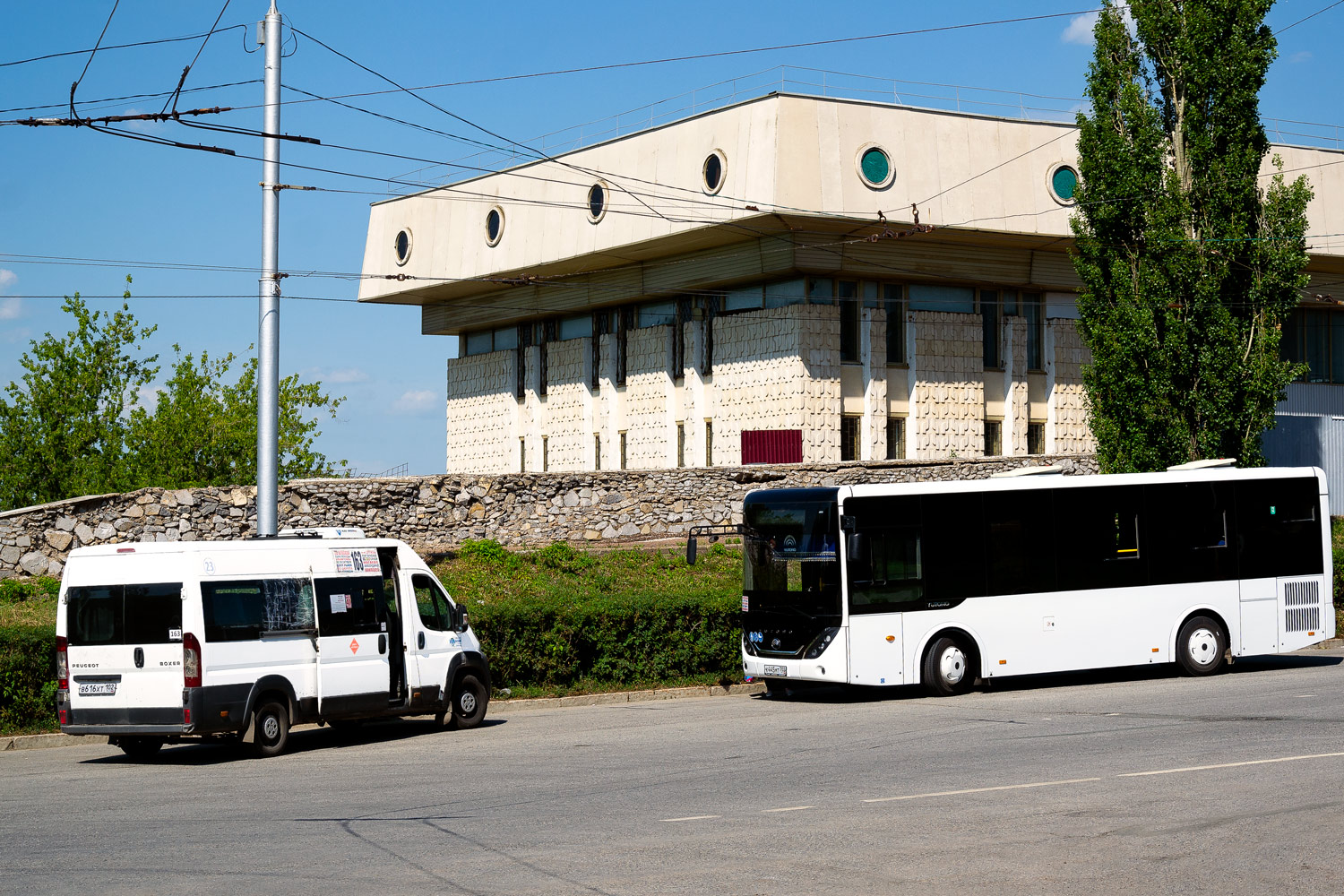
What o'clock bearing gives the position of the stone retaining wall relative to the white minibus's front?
The stone retaining wall is roughly at 11 o'clock from the white minibus.

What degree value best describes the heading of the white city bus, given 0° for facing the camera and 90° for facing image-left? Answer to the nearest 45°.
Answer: approximately 45°

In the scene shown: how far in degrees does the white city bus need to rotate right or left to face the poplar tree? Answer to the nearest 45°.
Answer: approximately 135° to its right

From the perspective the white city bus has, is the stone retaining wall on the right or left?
on its right

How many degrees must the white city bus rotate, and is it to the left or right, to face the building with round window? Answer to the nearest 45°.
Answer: approximately 135° to its right

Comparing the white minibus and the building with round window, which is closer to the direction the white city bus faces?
the white minibus

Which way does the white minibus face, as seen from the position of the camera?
facing away from the viewer and to the right of the viewer

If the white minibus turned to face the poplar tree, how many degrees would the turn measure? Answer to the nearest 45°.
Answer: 0° — it already faces it

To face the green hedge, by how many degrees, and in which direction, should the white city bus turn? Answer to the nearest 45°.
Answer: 0° — it already faces it

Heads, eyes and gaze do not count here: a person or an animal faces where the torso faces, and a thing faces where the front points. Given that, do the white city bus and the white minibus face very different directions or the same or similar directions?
very different directions

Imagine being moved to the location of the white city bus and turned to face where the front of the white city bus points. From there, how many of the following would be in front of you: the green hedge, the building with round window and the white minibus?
2

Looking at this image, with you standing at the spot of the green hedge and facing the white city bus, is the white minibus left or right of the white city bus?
right
